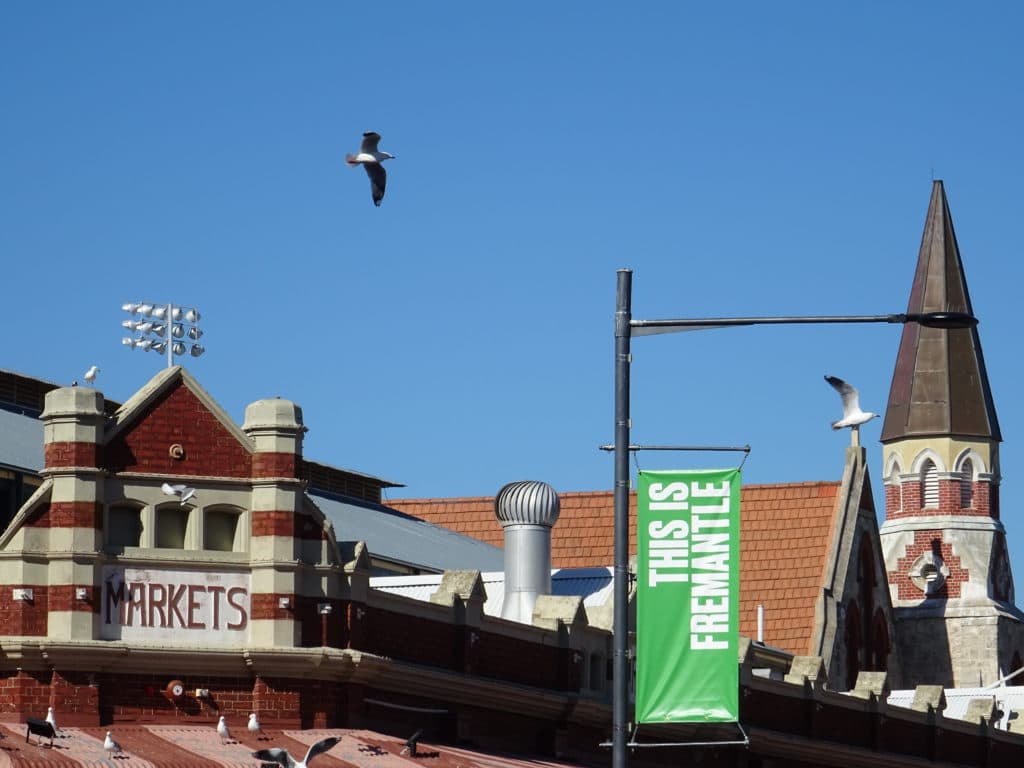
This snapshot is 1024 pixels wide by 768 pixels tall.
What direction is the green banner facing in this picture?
toward the camera

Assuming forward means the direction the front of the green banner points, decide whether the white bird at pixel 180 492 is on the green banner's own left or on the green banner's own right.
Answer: on the green banner's own right

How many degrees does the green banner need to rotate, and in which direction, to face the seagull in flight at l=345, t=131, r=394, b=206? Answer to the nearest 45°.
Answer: approximately 135° to its right

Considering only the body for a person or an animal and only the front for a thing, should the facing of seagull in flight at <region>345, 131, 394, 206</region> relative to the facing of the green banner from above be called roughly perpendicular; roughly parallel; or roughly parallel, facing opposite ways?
roughly perpendicular

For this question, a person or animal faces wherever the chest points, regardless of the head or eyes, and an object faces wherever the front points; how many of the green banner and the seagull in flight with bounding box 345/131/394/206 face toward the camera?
1

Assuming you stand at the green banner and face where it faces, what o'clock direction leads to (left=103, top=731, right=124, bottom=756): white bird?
The white bird is roughly at 4 o'clock from the green banner.

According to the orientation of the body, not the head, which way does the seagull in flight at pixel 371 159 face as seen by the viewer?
to the viewer's right

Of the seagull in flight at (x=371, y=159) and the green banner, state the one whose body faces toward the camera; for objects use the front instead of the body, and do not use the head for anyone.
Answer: the green banner

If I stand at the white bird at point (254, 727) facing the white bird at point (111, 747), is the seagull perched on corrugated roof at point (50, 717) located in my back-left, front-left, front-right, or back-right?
front-right
